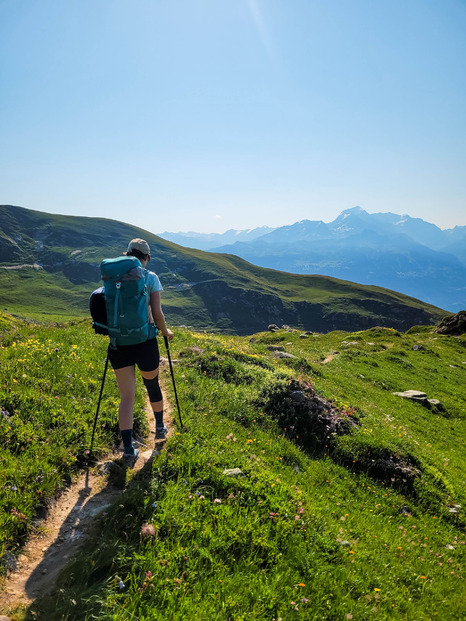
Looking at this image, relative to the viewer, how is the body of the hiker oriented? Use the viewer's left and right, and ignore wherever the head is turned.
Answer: facing away from the viewer and to the right of the viewer
